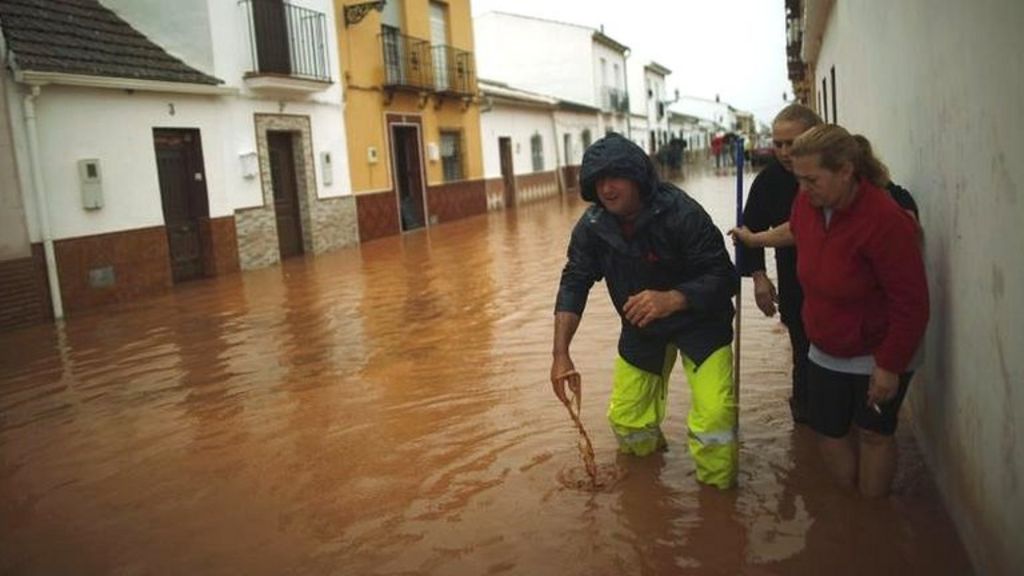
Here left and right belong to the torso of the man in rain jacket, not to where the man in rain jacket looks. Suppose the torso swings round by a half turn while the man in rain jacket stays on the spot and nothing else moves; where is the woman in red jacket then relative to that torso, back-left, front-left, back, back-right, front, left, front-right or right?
right

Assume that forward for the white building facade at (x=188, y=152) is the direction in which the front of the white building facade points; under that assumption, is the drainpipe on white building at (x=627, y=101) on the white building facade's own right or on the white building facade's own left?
on the white building facade's own left

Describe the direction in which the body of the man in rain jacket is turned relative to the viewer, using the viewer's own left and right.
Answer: facing the viewer and to the left of the viewer

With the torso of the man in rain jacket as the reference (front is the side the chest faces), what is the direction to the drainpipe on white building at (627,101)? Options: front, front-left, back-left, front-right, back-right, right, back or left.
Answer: back-right

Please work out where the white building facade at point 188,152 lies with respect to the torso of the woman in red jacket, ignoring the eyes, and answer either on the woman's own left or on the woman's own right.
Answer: on the woman's own right

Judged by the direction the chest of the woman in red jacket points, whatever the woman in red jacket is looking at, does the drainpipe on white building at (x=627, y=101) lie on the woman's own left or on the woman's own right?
on the woman's own right

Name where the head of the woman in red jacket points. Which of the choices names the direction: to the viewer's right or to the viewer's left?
to the viewer's left

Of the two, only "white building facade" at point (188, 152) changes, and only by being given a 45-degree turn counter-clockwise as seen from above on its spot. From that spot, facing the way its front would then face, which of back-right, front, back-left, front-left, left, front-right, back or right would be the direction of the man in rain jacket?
right

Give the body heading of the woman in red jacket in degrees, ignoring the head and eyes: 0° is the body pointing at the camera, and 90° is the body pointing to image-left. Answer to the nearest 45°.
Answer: approximately 45°

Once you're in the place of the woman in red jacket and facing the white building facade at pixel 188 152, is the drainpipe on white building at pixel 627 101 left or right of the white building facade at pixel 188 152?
right

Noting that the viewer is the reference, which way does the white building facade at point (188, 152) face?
facing the viewer and to the right of the viewer

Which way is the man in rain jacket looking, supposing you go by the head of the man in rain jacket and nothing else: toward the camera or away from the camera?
toward the camera
